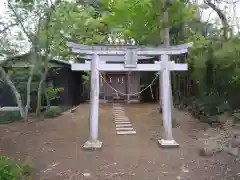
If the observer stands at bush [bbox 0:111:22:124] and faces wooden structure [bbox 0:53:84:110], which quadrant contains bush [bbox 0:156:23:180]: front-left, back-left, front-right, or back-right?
back-right

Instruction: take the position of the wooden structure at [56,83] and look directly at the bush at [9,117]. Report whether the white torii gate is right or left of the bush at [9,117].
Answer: left

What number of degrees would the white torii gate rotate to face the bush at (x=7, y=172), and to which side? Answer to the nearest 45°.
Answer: approximately 45° to its right

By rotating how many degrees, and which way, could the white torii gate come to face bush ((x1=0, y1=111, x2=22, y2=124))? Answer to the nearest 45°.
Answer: approximately 135° to its right

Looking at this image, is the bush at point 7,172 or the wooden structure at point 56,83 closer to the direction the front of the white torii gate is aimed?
the bush

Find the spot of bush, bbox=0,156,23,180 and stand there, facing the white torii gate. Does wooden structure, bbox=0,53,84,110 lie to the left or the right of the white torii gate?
left

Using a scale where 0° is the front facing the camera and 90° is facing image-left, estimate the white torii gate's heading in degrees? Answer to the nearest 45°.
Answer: approximately 0°

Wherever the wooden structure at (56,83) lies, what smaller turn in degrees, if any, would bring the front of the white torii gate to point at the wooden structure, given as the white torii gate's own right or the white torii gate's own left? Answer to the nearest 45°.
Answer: approximately 135° to the white torii gate's own right
